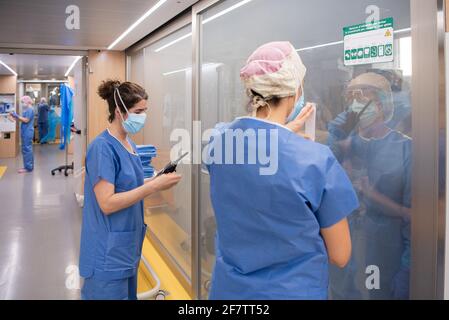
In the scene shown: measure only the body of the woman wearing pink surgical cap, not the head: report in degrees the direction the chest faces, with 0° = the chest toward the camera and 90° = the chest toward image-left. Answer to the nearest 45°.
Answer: approximately 225°

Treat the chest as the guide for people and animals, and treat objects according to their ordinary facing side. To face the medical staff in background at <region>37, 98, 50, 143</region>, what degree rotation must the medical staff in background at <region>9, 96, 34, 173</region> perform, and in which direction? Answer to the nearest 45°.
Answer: approximately 90° to their right

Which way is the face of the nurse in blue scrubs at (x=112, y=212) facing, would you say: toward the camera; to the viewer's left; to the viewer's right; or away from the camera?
to the viewer's right

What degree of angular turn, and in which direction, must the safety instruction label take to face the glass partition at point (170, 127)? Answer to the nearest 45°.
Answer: approximately 90° to its right

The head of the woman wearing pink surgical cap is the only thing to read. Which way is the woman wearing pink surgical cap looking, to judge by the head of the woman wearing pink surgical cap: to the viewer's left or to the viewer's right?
to the viewer's right

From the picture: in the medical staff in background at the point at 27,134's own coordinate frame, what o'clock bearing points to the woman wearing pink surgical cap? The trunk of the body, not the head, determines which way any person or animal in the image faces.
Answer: The woman wearing pink surgical cap is roughly at 9 o'clock from the medical staff in background.

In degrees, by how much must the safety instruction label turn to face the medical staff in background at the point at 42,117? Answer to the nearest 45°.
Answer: approximately 90° to its right

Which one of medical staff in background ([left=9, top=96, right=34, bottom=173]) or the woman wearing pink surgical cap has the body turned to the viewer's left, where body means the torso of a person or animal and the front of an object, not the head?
the medical staff in background

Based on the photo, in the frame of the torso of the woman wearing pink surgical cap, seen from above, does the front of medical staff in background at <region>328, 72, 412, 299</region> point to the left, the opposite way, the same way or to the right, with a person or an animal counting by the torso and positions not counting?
the opposite way

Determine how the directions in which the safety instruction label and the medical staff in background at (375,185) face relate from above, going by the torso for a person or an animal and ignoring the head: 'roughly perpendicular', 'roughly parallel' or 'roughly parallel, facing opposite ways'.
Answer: roughly parallel

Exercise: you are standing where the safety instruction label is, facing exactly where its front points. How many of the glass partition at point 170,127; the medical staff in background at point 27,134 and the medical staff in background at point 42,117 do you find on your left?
0

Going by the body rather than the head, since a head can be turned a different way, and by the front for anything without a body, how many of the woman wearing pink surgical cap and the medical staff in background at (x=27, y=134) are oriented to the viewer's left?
1

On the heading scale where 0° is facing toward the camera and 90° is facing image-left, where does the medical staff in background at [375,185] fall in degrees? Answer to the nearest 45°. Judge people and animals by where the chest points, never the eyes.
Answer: approximately 45°
